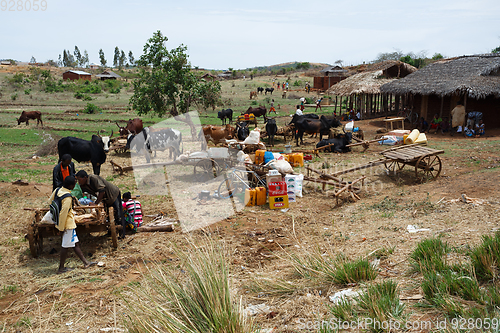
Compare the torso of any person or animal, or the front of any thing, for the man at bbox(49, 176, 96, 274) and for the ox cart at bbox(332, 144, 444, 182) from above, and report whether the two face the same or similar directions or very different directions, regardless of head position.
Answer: very different directions

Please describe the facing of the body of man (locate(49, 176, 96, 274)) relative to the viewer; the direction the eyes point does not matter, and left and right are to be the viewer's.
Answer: facing to the right of the viewer

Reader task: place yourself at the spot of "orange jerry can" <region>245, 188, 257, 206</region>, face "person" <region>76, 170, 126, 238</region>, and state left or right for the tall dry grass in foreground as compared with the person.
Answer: left

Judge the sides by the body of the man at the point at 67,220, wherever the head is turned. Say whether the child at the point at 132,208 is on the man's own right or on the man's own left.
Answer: on the man's own left

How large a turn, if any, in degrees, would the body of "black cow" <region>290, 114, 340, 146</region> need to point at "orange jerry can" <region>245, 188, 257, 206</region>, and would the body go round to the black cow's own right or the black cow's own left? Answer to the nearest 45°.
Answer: approximately 90° to the black cow's own right

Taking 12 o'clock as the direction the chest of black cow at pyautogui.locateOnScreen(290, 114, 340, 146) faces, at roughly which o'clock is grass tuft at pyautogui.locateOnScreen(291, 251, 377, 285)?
The grass tuft is roughly at 3 o'clock from the black cow.

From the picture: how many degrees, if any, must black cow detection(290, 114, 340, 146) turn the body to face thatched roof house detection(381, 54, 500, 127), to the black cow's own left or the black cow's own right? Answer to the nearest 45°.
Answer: approximately 45° to the black cow's own left
